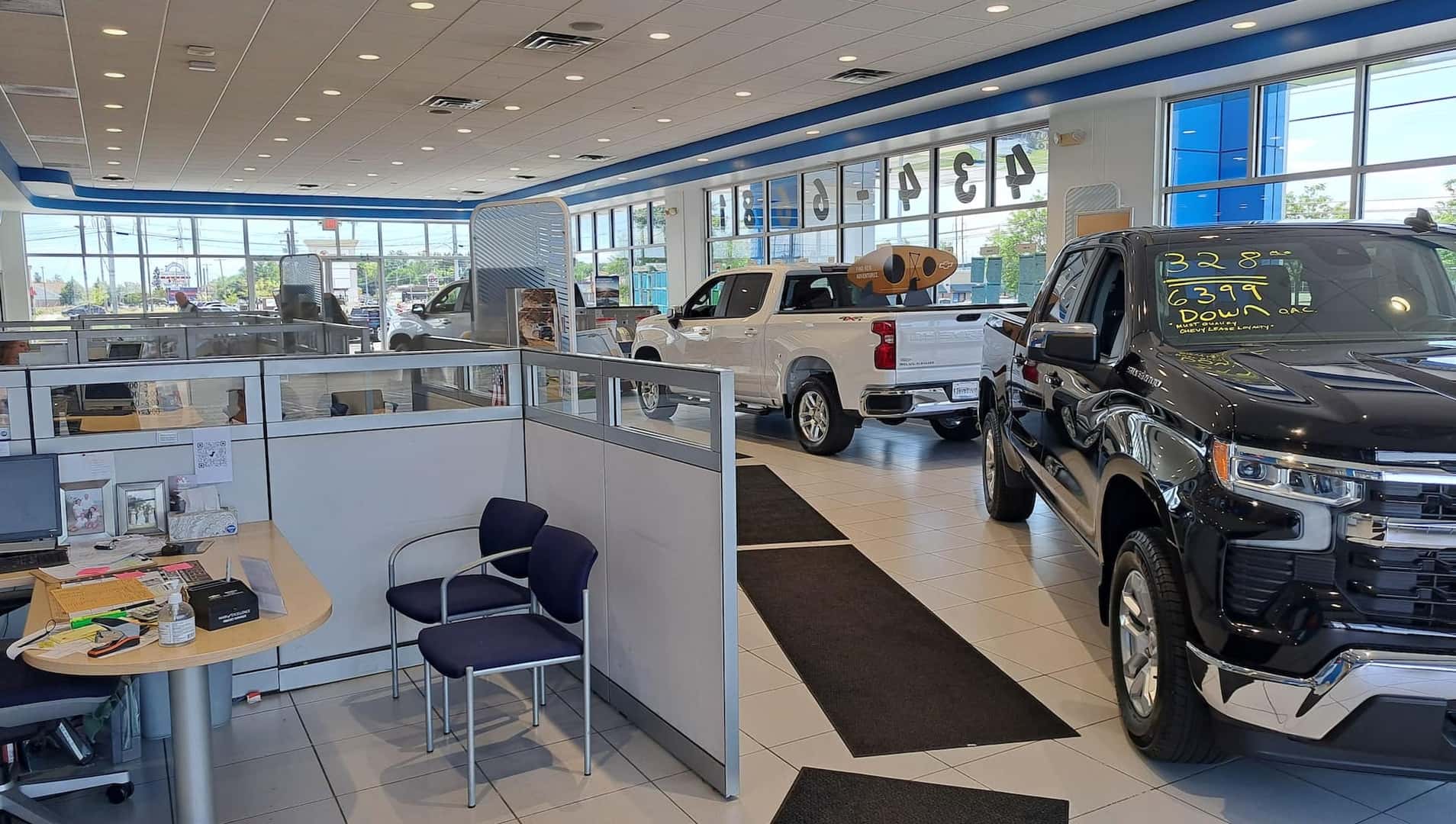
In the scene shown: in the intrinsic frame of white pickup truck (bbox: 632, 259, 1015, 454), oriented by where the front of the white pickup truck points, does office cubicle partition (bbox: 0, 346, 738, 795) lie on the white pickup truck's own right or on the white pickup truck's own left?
on the white pickup truck's own left

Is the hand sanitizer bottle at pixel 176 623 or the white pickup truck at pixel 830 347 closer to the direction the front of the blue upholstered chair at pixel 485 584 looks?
the hand sanitizer bottle

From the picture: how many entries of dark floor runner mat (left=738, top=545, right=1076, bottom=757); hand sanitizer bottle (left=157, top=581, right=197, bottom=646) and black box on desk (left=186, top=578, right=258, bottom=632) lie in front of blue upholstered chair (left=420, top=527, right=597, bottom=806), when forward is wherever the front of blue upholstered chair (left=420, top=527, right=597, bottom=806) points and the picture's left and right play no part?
2

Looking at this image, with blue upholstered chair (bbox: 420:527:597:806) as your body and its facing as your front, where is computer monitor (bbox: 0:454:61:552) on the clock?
The computer monitor is roughly at 2 o'clock from the blue upholstered chair.

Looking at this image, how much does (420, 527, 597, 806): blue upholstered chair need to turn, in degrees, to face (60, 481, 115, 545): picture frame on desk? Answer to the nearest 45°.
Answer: approximately 45° to its right

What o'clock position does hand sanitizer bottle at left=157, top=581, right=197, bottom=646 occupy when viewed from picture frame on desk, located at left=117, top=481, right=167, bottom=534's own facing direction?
The hand sanitizer bottle is roughly at 12 o'clock from the picture frame on desk.

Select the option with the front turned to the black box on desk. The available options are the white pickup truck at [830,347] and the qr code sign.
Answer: the qr code sign

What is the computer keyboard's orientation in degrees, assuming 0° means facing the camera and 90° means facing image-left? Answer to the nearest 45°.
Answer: approximately 0°
